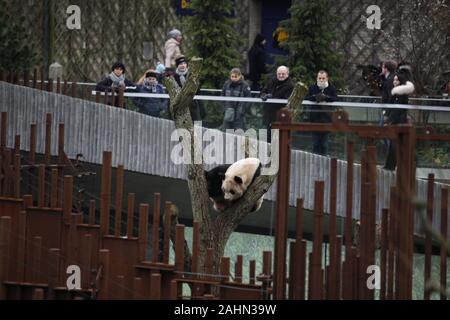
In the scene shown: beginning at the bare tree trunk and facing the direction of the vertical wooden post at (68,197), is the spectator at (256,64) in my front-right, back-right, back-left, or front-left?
back-right

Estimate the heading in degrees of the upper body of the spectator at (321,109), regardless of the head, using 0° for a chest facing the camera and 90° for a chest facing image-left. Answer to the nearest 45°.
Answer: approximately 0°

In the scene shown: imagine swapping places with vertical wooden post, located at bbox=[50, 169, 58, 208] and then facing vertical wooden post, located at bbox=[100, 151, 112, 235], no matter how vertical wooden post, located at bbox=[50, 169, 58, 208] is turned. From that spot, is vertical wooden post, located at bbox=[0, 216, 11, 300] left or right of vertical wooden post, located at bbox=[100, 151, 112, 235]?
right
